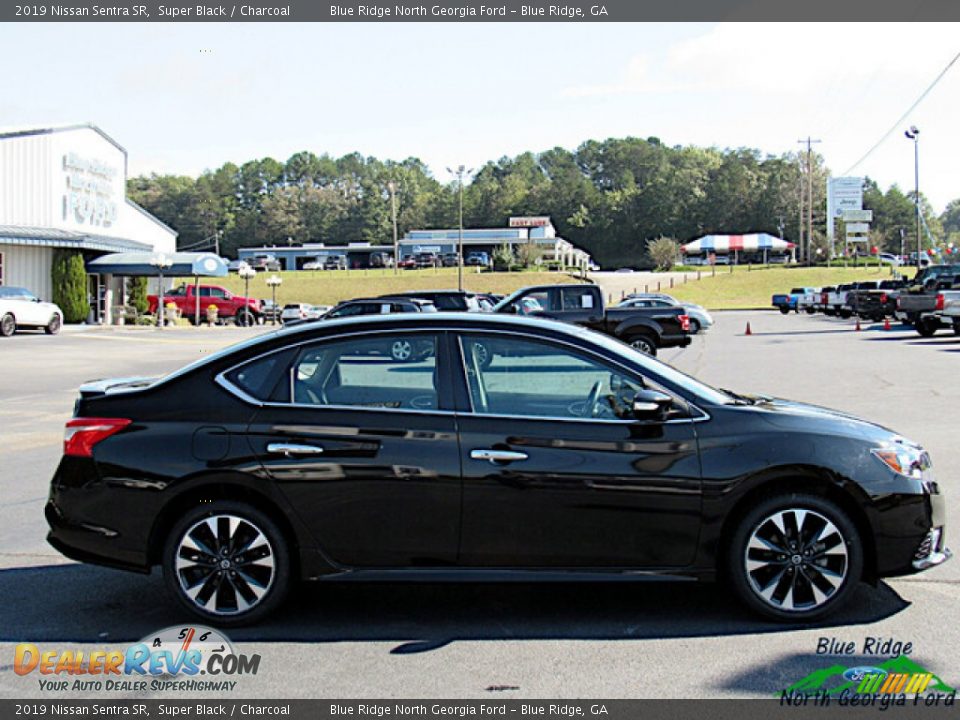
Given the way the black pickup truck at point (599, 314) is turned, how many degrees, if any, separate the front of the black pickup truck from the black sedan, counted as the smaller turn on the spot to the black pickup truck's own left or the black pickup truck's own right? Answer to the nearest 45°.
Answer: approximately 90° to the black pickup truck's own left

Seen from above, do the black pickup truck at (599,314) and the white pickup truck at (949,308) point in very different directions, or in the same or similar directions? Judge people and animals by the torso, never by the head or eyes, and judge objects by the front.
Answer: very different directions

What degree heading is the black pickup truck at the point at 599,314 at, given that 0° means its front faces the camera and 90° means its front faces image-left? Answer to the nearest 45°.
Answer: approximately 90°

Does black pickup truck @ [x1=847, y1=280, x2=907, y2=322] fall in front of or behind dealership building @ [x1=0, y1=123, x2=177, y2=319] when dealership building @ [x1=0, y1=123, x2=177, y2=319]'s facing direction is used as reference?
in front

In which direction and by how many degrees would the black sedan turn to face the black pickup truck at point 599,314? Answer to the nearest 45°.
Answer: approximately 90° to its left

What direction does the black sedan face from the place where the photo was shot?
facing to the right of the viewer

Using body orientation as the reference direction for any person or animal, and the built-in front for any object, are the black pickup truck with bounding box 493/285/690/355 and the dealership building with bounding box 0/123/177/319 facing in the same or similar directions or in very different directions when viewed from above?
very different directions

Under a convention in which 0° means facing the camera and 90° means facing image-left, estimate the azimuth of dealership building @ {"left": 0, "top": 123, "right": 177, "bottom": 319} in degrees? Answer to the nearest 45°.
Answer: approximately 315°

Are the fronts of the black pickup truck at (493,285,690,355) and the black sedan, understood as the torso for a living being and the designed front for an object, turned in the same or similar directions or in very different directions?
very different directions

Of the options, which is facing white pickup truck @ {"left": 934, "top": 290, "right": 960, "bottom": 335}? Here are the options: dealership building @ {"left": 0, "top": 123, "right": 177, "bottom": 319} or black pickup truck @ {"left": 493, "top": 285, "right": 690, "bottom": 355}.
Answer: the dealership building
